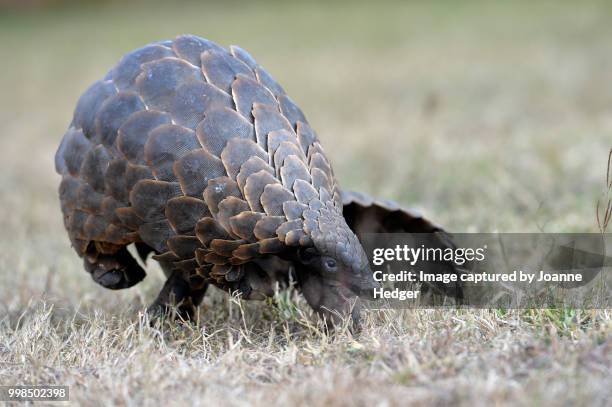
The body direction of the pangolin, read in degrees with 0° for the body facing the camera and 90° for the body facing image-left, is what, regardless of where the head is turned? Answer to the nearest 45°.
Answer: approximately 315°
